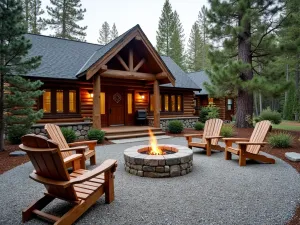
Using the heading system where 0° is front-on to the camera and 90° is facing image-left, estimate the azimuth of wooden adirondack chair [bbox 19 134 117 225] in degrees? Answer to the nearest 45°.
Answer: approximately 225°

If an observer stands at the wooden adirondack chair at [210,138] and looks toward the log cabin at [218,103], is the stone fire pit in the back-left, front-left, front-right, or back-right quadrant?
back-left

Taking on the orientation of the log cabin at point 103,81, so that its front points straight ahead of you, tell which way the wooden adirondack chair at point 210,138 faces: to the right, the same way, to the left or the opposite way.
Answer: to the right

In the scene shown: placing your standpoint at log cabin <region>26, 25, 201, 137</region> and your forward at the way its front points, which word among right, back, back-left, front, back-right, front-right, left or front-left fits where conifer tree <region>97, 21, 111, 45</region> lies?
back-left

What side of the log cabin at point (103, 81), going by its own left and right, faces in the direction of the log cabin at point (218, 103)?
left

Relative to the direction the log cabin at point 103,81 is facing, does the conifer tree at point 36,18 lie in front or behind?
behind

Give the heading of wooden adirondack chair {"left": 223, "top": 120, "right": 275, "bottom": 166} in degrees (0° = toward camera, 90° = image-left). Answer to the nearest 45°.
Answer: approximately 45°

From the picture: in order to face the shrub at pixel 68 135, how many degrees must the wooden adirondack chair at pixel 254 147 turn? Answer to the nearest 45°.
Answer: approximately 45° to its right

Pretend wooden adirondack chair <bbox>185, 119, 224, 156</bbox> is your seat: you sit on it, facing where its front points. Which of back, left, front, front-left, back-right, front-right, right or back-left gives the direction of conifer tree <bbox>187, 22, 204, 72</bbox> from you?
back-right

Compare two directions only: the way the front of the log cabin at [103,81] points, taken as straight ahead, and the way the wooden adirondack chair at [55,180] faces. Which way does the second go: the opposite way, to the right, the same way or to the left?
to the left

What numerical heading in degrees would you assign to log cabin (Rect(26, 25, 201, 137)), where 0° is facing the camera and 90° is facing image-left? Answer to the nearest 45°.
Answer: approximately 315°
